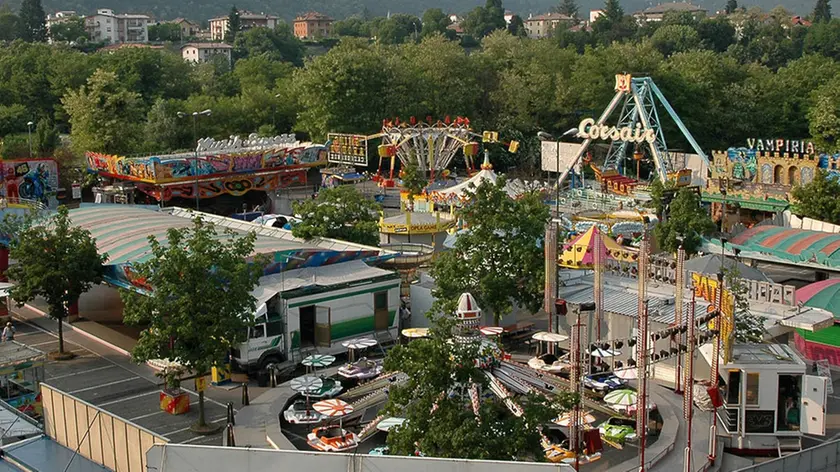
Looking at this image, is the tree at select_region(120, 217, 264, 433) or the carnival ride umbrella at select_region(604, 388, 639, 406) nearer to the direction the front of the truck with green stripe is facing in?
the tree

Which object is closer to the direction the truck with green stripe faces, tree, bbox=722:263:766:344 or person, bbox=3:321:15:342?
the person

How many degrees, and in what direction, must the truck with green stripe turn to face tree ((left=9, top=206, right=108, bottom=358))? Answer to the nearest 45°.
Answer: approximately 45° to its right

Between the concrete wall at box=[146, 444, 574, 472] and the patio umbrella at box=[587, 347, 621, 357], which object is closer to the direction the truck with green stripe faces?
the concrete wall

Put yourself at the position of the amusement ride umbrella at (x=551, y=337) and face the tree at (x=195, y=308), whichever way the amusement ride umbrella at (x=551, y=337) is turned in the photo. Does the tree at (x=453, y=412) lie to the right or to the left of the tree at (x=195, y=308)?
left

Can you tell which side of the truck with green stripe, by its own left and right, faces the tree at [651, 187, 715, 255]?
back

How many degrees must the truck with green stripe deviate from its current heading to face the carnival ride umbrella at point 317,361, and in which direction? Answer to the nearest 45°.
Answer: approximately 45° to its left

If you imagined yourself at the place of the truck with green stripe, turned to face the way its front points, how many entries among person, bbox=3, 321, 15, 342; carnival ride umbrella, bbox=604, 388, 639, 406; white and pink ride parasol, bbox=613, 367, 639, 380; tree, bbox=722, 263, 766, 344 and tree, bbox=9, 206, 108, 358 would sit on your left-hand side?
3

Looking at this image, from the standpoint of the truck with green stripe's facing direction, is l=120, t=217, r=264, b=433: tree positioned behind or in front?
in front

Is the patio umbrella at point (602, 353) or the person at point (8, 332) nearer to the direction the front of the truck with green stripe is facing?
the person

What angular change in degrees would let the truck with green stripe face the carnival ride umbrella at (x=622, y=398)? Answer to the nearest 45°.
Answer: approximately 90° to its left

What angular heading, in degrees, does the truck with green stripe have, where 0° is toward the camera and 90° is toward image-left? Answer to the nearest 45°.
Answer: approximately 45°

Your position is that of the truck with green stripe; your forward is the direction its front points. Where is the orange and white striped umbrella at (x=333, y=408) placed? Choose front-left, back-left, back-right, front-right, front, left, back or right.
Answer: front-left

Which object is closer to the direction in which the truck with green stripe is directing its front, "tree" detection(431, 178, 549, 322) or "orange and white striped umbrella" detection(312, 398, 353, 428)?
the orange and white striped umbrella

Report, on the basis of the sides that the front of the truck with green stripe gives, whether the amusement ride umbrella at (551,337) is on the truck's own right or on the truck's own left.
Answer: on the truck's own left
